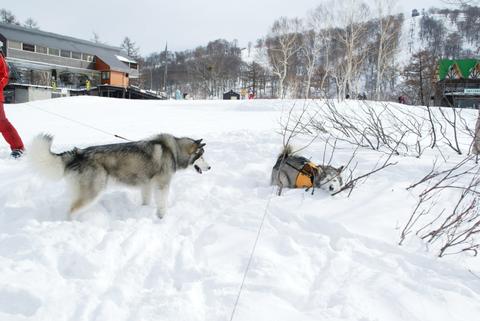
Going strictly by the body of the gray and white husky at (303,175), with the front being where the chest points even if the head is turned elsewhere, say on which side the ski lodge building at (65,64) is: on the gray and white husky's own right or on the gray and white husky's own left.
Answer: on the gray and white husky's own left

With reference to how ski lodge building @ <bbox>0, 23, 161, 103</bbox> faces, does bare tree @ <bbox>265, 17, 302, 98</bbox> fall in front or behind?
in front

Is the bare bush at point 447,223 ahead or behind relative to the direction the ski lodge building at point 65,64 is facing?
ahead

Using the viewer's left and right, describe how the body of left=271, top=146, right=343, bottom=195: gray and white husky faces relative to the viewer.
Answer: facing to the right of the viewer

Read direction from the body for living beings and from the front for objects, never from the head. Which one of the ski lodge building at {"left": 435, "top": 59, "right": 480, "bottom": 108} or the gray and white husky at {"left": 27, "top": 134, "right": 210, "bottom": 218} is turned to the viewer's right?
the gray and white husky

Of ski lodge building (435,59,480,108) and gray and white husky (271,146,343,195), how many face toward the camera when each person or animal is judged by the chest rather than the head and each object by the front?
1

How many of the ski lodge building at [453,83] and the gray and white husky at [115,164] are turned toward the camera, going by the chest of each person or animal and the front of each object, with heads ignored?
1

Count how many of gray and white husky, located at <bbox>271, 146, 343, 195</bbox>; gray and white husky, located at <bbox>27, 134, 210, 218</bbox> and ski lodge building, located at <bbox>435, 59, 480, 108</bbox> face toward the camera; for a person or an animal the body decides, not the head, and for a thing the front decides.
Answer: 1

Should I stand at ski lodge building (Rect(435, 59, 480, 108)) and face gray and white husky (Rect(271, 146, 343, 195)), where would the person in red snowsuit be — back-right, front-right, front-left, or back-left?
front-right

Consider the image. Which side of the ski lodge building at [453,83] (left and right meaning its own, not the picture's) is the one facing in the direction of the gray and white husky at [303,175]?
front

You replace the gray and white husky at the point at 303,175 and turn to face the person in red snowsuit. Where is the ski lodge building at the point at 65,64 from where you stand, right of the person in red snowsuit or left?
right

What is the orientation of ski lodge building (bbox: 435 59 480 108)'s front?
toward the camera

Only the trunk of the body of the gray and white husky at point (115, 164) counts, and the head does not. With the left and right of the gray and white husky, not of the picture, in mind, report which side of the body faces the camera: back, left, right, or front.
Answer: right

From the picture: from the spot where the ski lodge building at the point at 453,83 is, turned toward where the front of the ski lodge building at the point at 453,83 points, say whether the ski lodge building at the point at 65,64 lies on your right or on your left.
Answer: on your right

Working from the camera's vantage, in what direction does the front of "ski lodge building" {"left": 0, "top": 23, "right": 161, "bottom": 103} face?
facing the viewer and to the right of the viewer

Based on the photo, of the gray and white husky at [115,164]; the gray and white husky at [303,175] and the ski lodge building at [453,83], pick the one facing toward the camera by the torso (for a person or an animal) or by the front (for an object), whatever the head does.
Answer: the ski lodge building

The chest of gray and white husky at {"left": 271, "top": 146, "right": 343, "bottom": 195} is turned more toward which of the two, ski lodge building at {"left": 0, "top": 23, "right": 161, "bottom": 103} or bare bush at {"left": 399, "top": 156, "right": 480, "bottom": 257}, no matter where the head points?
the bare bush
